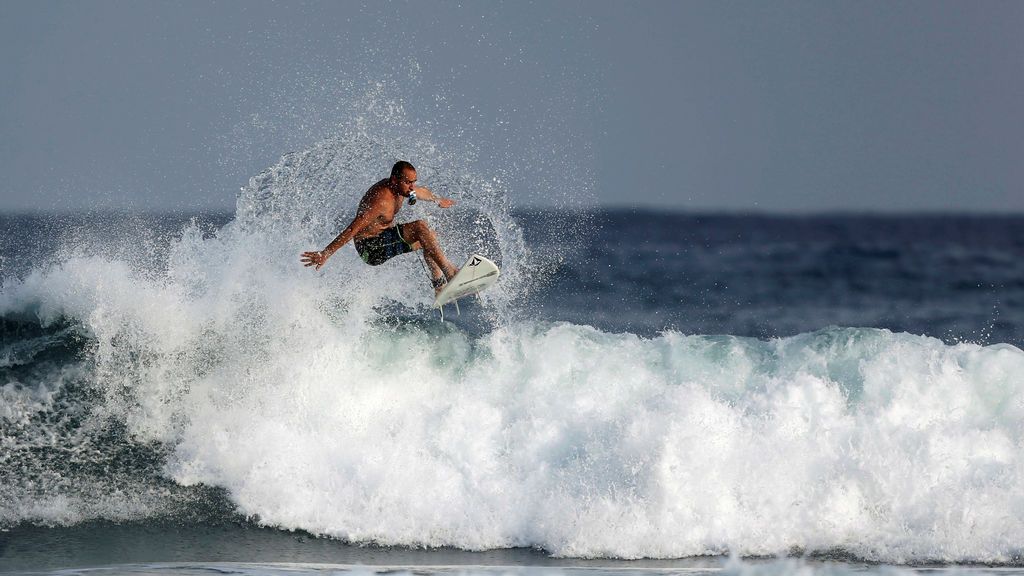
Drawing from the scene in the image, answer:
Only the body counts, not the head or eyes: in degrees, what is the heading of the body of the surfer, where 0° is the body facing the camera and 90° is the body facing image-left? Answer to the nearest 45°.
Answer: approximately 270°
